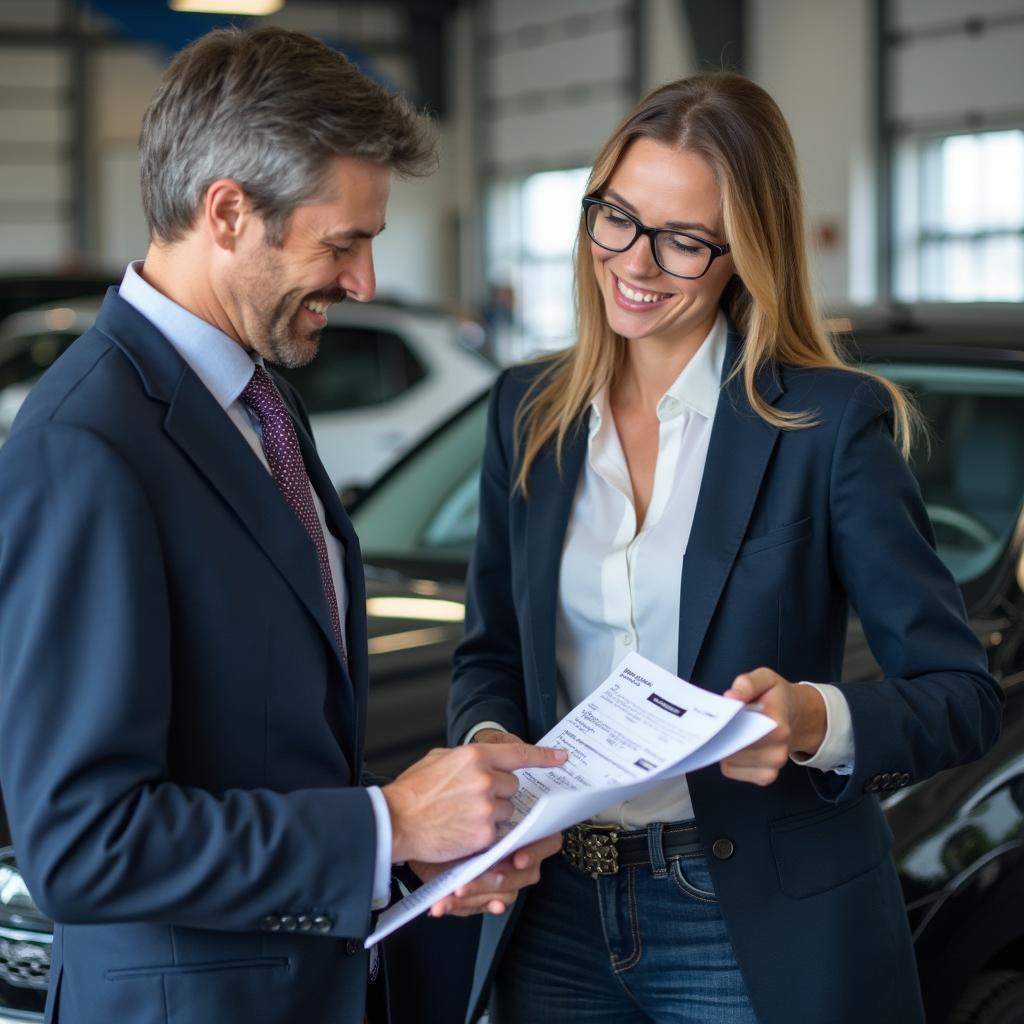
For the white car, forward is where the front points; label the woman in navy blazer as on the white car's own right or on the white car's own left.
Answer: on the white car's own left

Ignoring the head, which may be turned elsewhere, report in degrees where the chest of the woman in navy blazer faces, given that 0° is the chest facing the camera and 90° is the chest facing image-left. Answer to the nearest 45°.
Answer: approximately 45°

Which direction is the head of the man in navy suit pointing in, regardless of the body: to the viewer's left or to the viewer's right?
to the viewer's right

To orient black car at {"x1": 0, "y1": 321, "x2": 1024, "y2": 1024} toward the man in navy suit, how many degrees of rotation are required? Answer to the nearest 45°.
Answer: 0° — it already faces them

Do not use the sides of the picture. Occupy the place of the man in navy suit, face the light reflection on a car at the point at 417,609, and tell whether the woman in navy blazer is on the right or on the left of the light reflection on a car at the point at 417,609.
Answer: right

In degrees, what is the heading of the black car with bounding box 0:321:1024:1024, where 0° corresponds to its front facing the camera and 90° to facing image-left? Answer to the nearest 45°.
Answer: approximately 45°

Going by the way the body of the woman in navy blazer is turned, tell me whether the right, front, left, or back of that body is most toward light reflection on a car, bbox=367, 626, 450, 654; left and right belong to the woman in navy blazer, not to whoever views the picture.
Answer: right

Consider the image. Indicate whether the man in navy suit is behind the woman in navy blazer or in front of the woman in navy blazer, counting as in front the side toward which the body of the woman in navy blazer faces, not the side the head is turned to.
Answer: in front

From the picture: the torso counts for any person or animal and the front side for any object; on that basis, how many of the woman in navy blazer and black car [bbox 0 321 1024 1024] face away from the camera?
0
